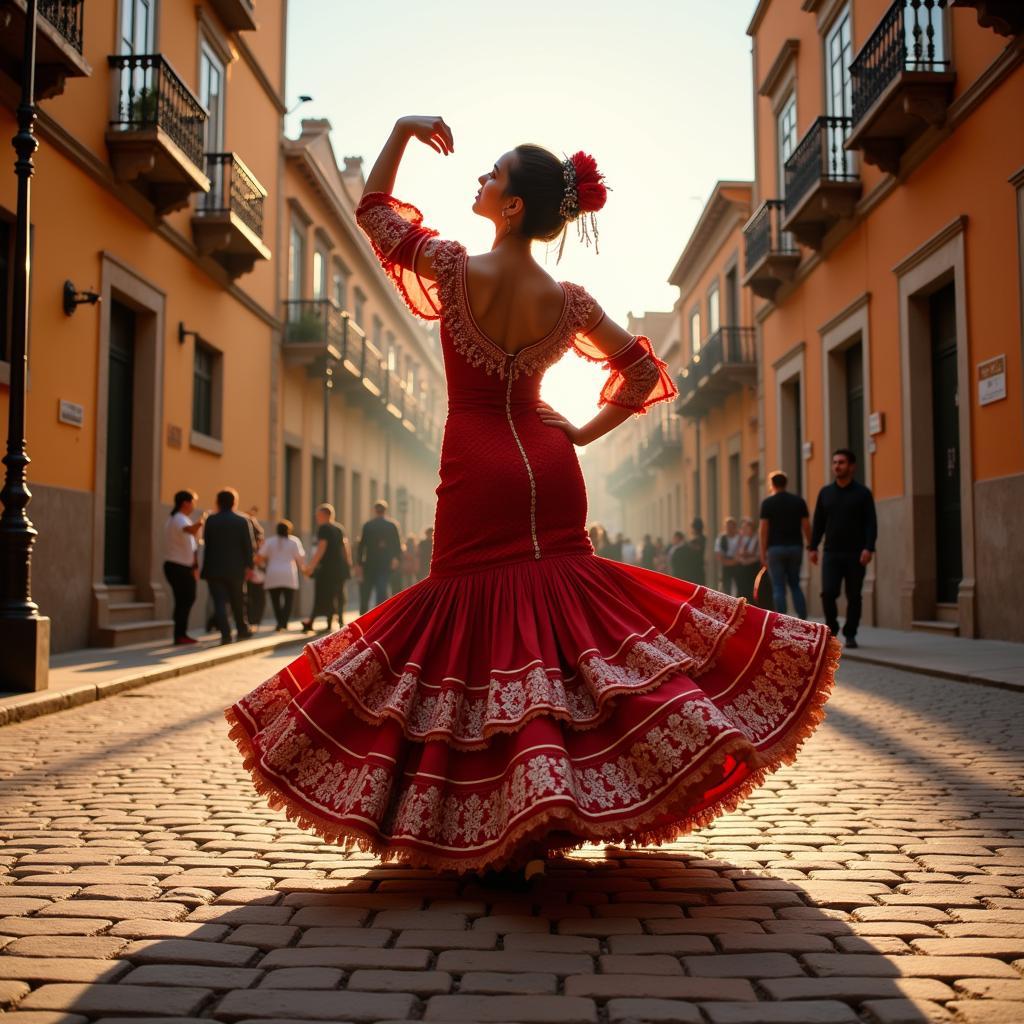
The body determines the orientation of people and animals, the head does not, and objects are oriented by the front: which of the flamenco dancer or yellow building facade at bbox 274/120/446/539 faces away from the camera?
the flamenco dancer

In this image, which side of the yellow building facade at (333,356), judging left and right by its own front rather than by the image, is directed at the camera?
right

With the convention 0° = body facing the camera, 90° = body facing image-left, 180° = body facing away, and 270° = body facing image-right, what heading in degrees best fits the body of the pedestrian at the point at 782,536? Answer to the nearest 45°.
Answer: approximately 180°

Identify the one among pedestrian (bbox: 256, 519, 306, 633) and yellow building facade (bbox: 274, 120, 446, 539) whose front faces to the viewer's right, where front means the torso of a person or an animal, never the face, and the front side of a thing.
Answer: the yellow building facade

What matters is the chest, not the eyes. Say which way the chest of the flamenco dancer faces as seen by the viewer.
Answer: away from the camera

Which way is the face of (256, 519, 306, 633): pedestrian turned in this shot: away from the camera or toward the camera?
away from the camera

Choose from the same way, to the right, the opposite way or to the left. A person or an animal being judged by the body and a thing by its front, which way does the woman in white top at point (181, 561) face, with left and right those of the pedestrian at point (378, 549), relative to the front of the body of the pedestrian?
to the right

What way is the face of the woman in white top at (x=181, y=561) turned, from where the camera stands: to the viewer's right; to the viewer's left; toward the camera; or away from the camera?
to the viewer's right
